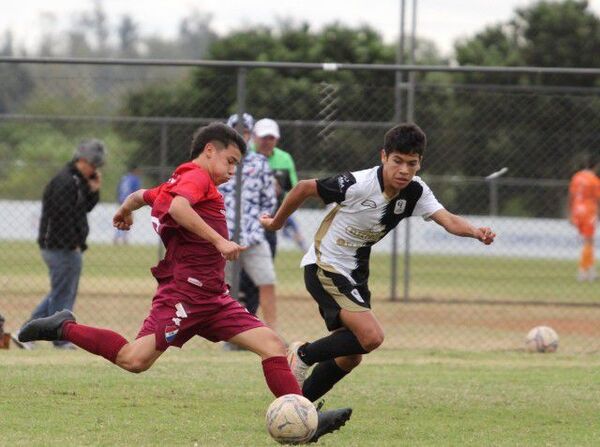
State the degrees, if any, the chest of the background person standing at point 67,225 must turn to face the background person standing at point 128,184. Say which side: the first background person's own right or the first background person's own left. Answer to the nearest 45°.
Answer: approximately 90° to the first background person's own left

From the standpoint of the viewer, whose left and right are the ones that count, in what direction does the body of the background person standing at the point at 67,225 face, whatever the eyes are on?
facing to the right of the viewer

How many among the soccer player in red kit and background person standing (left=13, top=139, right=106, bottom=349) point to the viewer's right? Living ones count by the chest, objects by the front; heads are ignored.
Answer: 2

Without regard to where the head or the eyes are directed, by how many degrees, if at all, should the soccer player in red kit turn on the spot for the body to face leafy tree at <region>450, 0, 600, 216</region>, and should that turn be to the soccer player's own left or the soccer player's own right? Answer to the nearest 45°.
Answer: approximately 45° to the soccer player's own left

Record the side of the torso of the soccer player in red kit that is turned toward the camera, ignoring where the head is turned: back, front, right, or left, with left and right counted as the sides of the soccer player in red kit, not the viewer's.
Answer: right

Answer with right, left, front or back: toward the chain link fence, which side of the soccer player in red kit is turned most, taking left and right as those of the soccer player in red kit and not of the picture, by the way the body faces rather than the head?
left

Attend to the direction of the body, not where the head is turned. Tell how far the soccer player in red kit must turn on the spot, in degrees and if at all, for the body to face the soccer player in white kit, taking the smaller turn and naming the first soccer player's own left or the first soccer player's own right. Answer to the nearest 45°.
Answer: approximately 45° to the first soccer player's own left

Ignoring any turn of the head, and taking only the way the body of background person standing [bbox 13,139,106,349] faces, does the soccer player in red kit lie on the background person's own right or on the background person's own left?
on the background person's own right

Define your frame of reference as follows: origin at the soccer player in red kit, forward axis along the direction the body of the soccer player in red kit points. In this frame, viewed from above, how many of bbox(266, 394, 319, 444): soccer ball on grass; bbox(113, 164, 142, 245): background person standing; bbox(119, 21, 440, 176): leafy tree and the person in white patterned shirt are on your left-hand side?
3

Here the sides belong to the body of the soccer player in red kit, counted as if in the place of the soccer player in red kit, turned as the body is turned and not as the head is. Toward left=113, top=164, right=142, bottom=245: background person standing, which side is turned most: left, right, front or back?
left
